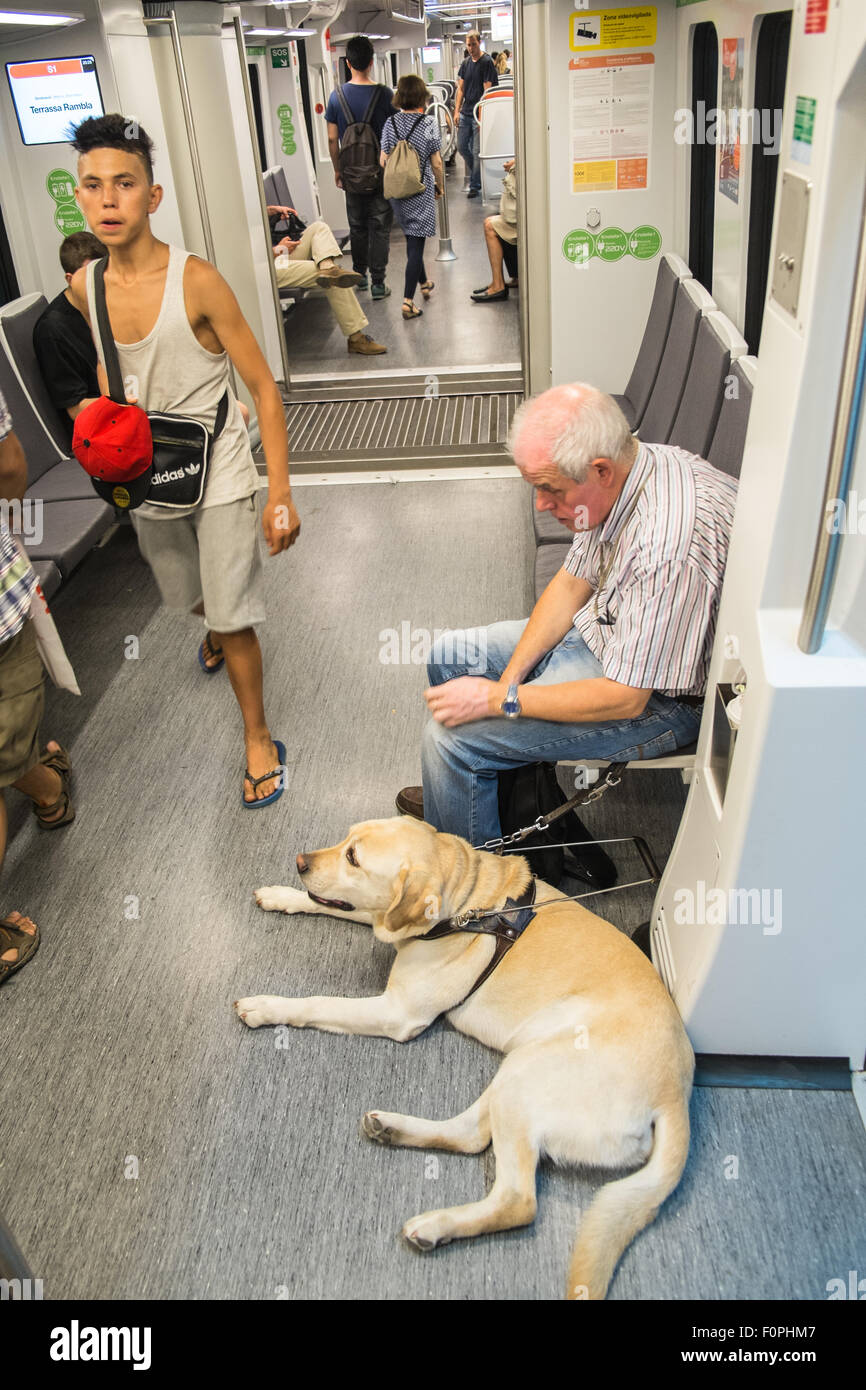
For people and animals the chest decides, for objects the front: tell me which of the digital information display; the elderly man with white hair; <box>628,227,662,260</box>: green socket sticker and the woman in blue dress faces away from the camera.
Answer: the woman in blue dress

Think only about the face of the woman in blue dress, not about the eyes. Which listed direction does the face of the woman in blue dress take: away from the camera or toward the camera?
away from the camera

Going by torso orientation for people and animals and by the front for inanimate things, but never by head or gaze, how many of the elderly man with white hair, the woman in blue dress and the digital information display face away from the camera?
1

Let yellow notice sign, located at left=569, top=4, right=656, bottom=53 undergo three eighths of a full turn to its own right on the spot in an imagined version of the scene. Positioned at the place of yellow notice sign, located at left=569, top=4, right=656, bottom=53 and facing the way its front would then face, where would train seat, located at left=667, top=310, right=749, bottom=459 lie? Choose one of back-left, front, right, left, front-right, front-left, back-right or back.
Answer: back-left

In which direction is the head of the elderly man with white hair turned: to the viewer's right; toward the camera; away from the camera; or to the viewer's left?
to the viewer's left

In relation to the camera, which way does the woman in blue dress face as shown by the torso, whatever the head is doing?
away from the camera

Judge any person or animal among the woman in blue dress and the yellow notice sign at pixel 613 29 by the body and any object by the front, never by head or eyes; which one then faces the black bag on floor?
the yellow notice sign

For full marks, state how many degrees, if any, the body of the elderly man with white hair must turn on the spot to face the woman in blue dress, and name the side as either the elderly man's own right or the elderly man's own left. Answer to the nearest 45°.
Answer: approximately 90° to the elderly man's own right
